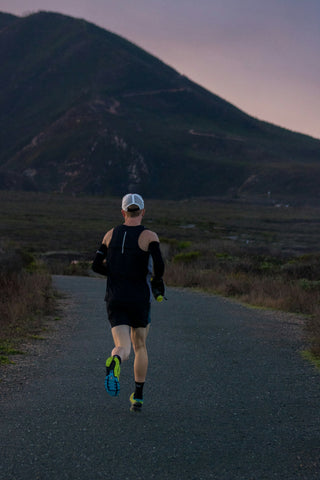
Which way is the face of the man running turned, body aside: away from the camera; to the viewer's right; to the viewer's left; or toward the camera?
away from the camera

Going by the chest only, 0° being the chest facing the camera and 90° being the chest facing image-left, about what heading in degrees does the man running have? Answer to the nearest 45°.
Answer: approximately 180°
